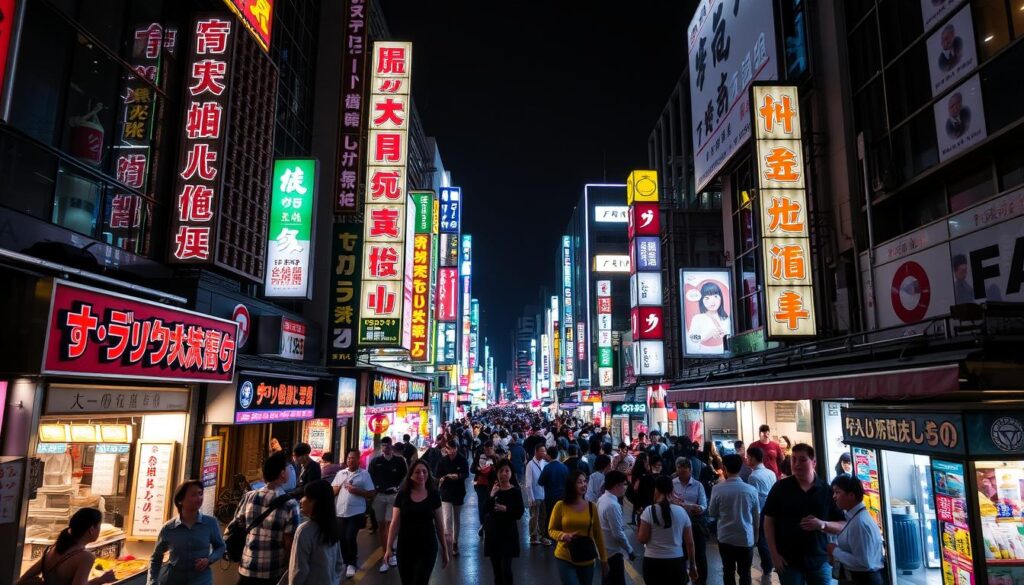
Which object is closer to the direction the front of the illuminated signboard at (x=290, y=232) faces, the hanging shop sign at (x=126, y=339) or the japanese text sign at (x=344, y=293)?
the hanging shop sign

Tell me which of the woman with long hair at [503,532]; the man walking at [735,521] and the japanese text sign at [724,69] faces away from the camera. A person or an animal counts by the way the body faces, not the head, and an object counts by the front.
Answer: the man walking

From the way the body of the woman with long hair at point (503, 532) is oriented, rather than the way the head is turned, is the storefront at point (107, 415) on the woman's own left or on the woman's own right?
on the woman's own right

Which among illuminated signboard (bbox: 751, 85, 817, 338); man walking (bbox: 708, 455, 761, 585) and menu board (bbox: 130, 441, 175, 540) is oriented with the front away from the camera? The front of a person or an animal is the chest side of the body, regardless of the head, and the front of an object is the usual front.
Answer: the man walking

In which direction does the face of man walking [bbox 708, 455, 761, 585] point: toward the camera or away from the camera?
away from the camera

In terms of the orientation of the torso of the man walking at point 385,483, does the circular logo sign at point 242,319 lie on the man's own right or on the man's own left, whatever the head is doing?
on the man's own right

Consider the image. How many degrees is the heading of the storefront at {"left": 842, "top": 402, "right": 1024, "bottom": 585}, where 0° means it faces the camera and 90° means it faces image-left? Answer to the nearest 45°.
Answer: approximately 45°

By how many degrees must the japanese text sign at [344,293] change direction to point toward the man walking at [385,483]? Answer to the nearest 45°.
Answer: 0° — it already faces them

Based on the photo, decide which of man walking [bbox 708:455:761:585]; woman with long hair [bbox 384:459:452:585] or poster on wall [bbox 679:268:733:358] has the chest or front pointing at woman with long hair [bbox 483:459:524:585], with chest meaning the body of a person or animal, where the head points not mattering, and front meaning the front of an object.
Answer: the poster on wall

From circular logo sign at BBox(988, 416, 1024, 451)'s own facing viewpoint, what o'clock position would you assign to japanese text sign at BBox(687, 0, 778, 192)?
The japanese text sign is roughly at 5 o'clock from the circular logo sign.

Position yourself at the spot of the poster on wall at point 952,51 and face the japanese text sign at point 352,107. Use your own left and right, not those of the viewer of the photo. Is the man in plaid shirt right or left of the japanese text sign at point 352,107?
left
